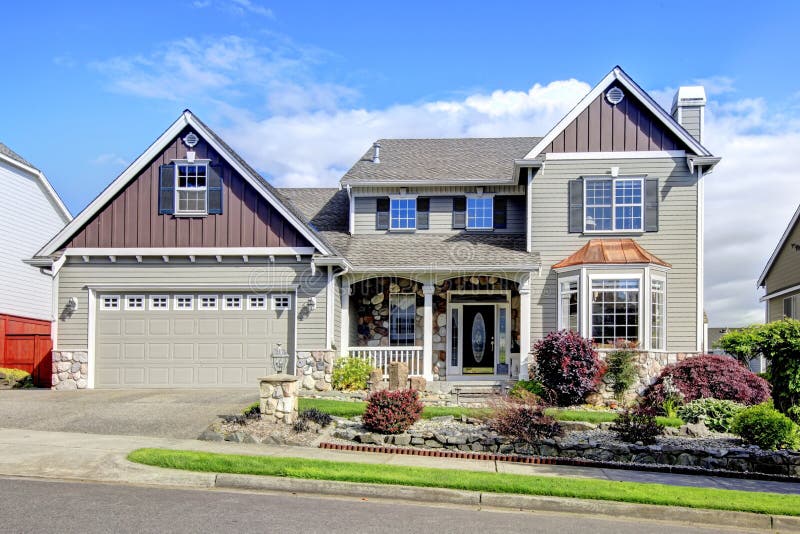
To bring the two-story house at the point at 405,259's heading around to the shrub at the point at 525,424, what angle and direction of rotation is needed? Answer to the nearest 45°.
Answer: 0° — it already faces it

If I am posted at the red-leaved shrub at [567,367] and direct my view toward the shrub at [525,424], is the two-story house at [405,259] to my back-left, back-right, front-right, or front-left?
back-right

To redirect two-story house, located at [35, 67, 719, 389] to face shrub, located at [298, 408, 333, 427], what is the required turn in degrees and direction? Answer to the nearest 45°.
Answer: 0° — it already faces it

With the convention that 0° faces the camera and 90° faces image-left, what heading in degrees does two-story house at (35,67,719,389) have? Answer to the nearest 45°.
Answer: approximately 0°

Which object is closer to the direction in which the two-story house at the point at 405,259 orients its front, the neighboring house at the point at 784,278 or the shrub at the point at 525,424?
the shrub

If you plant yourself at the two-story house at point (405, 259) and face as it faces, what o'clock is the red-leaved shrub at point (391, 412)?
The red-leaved shrub is roughly at 12 o'clock from the two-story house.

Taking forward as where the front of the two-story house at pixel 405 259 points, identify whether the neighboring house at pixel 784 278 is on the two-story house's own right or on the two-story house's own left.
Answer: on the two-story house's own left

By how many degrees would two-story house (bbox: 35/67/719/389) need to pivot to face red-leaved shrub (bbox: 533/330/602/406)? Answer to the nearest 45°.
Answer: approximately 45° to its left
